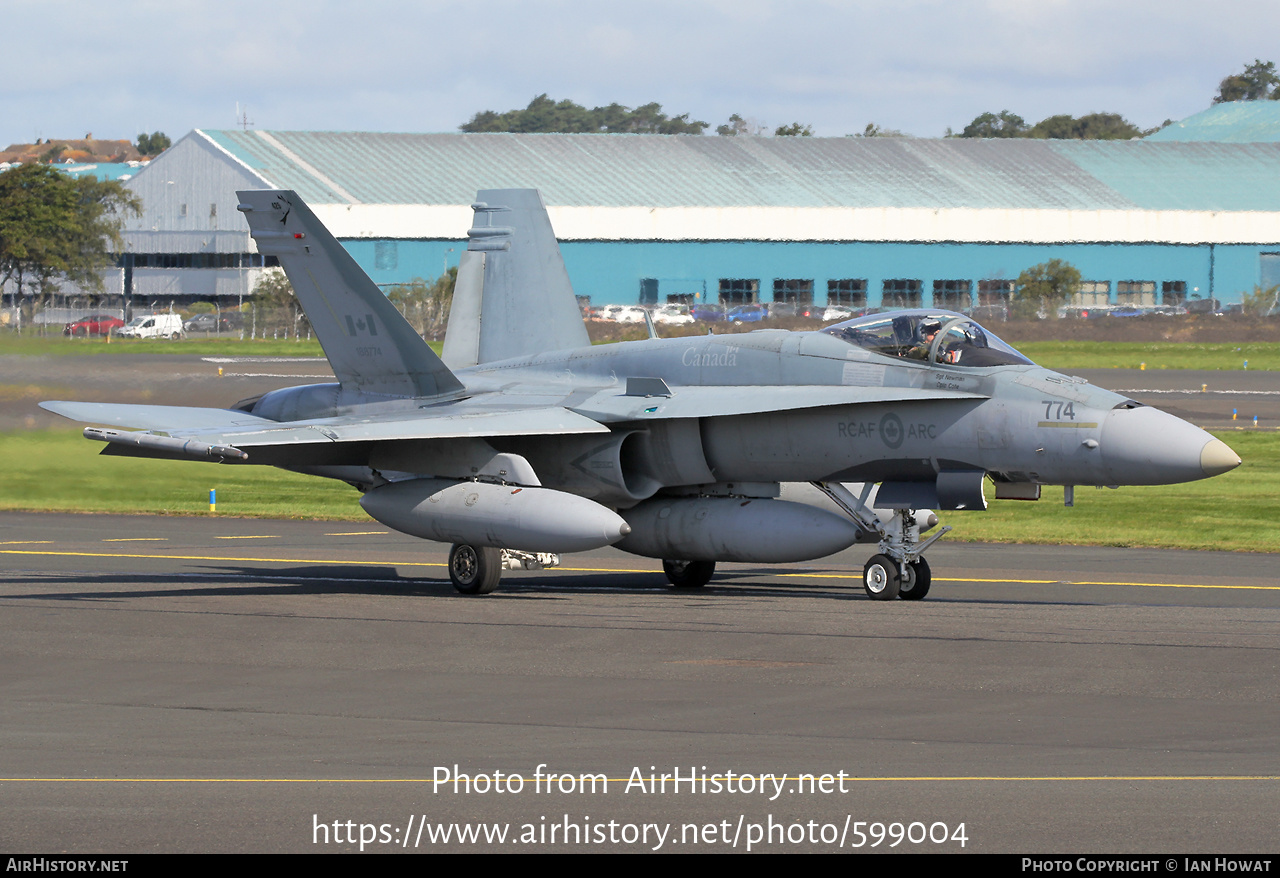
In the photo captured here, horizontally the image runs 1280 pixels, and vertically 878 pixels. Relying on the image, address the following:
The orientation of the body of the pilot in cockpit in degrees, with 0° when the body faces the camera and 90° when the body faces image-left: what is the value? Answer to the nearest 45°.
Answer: approximately 315°
